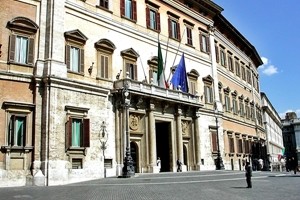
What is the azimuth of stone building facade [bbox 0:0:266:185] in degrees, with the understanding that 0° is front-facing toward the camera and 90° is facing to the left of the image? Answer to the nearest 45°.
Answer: approximately 315°
